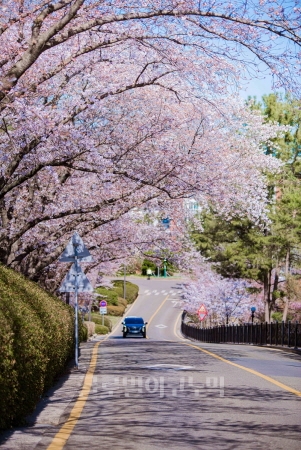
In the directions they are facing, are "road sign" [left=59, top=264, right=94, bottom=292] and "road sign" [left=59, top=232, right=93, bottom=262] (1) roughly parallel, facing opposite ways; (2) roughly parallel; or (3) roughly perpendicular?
roughly parallel

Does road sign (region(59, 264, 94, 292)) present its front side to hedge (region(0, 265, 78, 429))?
no
